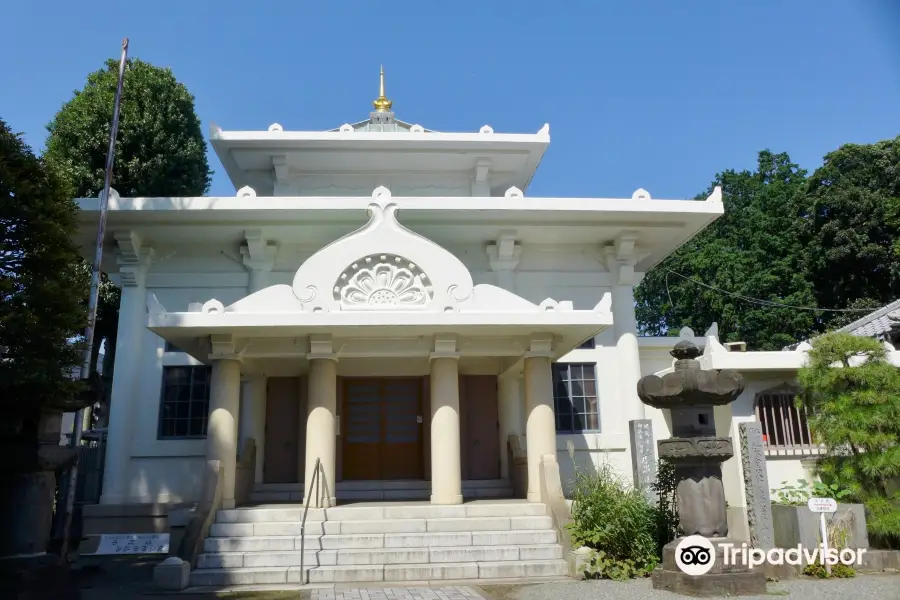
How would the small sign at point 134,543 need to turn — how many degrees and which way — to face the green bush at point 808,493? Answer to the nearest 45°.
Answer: approximately 45° to its left

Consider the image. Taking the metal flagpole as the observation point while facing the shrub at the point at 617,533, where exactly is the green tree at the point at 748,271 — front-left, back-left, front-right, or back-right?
front-left

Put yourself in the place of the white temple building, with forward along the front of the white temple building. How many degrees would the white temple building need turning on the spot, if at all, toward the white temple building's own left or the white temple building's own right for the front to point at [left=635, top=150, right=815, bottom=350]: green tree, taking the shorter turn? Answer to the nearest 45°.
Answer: approximately 135° to the white temple building's own left

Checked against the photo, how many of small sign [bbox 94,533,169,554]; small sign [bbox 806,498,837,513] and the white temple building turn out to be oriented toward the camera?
3

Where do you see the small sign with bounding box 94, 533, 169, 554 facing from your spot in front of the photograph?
facing the viewer

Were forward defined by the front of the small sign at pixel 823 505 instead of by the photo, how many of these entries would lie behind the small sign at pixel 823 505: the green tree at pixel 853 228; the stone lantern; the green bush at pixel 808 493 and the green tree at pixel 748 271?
3

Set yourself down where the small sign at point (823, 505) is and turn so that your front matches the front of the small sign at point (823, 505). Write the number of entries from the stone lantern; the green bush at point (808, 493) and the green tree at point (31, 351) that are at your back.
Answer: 1

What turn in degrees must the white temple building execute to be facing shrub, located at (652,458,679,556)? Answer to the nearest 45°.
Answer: approximately 45° to its left

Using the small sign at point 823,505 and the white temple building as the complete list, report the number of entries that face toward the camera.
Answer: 2

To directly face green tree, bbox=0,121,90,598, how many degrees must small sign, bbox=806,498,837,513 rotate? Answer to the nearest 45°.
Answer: approximately 45° to its right

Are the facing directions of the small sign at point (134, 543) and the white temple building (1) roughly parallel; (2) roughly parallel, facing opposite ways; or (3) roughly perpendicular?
roughly parallel

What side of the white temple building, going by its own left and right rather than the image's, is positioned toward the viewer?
front

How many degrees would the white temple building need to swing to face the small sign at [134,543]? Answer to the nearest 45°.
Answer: approximately 90° to its right

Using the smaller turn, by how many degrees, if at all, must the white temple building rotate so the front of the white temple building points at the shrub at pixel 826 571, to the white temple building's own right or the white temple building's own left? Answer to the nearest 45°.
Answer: approximately 45° to the white temple building's own left
